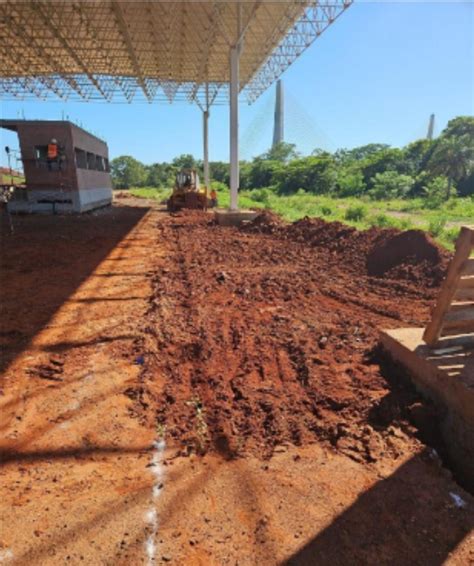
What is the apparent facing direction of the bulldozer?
toward the camera

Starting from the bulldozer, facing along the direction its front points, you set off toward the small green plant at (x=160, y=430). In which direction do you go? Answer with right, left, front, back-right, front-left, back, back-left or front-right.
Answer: front

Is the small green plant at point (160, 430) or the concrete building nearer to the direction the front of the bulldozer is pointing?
the small green plant

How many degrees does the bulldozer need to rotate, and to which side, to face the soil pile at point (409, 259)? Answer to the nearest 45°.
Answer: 0° — it already faces it

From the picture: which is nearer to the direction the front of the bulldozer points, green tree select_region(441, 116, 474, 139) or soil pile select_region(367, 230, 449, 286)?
the soil pile

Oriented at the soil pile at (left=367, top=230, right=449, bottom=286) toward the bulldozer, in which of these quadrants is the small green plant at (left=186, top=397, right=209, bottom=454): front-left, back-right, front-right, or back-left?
back-left

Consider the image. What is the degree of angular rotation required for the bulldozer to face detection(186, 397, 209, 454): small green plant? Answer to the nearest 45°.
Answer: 0° — it already faces it

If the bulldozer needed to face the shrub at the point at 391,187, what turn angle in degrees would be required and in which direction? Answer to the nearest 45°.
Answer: approximately 135° to its left

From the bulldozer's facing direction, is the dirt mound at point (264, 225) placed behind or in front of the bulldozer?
in front

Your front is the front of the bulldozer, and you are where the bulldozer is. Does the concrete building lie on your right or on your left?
on your right

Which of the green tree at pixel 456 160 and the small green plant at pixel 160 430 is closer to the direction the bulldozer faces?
the small green plant

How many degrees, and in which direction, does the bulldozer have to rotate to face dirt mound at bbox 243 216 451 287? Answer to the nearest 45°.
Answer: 0° — it already faces it
